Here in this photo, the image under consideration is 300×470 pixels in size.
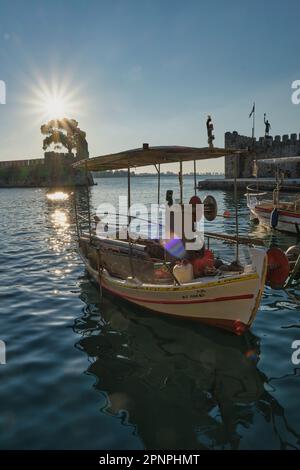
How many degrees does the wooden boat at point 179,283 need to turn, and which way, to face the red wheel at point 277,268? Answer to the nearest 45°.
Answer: approximately 45° to its left

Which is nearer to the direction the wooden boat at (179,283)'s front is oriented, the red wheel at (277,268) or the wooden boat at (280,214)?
the red wheel

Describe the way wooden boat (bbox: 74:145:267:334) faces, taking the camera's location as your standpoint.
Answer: facing the viewer and to the right of the viewer

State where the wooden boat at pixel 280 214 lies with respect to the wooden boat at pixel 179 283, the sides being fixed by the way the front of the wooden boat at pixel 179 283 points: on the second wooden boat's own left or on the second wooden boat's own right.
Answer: on the second wooden boat's own left
